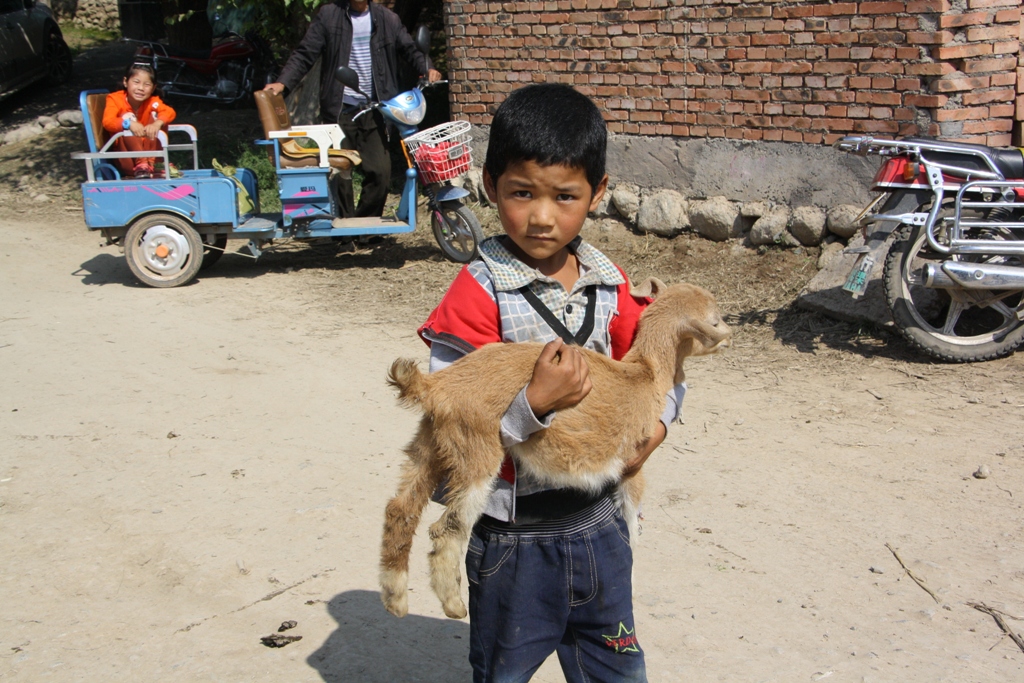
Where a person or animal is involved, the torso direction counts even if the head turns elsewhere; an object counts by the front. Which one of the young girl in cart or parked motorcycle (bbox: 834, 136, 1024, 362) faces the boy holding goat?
the young girl in cart

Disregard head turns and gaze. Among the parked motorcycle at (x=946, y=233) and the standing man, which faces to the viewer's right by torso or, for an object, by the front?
the parked motorcycle

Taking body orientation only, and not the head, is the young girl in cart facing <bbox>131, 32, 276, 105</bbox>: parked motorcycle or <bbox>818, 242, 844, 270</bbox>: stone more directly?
the stone

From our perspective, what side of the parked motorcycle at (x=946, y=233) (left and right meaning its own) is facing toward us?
right
